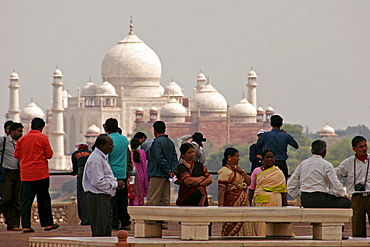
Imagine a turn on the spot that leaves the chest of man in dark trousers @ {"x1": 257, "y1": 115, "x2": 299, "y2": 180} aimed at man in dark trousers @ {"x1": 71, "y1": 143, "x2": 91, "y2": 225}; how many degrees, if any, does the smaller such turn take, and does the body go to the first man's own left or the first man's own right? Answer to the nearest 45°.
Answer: approximately 90° to the first man's own left

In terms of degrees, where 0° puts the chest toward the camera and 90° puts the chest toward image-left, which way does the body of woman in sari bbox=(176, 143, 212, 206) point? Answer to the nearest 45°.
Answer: approximately 315°

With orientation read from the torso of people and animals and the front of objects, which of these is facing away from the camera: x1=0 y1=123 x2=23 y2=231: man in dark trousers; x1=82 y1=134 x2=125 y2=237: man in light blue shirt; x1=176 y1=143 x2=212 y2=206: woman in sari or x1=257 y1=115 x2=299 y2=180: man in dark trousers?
x1=257 y1=115 x2=299 y2=180: man in dark trousers

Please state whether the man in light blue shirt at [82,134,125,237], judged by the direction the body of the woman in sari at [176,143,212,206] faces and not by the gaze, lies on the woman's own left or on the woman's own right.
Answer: on the woman's own right

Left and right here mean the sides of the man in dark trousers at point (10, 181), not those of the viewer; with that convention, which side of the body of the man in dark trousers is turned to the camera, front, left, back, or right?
right

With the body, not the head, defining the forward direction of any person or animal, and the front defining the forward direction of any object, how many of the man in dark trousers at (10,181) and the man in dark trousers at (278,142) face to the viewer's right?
1

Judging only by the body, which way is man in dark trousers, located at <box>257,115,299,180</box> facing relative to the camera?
away from the camera

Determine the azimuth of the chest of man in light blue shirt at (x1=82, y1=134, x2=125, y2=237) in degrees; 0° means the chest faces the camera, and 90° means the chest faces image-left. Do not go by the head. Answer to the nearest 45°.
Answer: approximately 270°

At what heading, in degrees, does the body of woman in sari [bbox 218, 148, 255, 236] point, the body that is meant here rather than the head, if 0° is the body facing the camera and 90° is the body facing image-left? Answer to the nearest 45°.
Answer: approximately 315°

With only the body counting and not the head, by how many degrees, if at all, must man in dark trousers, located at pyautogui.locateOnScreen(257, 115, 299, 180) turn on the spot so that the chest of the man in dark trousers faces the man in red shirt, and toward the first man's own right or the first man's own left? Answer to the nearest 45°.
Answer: approximately 90° to the first man's own left

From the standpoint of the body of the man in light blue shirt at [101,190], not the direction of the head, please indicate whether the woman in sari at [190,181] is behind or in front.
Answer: in front
